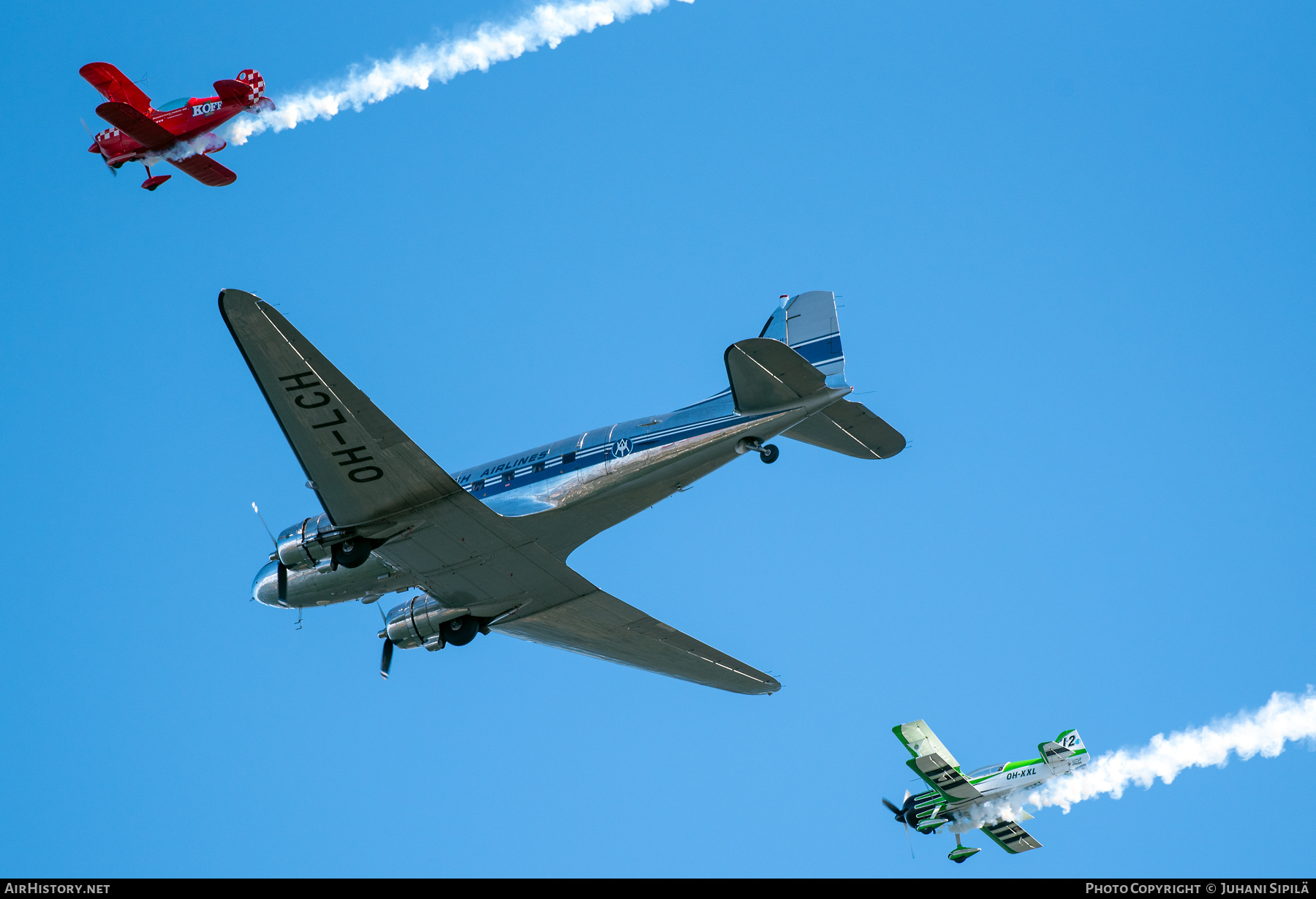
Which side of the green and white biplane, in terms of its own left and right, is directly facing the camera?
left

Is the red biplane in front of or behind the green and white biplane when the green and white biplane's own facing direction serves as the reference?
in front
